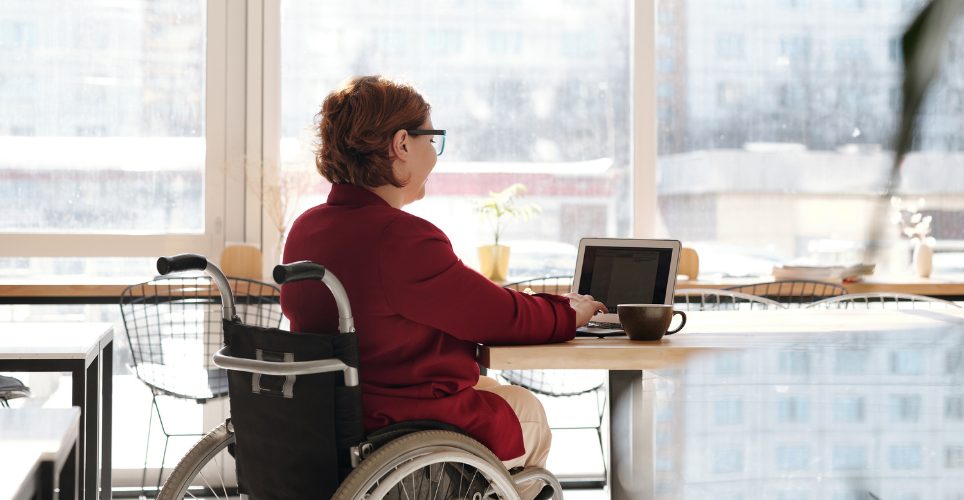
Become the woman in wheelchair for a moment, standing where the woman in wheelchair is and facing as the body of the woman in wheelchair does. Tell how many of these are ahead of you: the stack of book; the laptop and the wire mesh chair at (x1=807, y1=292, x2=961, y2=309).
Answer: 3

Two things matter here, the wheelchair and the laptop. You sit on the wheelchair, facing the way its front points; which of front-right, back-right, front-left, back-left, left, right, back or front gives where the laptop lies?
front

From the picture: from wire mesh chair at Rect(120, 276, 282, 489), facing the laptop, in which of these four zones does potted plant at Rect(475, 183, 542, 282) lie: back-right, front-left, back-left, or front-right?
front-left

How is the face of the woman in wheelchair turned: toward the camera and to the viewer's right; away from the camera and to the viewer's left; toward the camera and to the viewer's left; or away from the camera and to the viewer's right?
away from the camera and to the viewer's right

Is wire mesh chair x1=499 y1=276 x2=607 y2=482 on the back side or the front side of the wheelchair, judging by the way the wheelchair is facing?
on the front side

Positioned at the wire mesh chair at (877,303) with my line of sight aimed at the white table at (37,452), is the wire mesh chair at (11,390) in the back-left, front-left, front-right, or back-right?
front-right

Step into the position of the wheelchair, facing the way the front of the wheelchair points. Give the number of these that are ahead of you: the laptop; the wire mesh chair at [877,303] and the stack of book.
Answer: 3

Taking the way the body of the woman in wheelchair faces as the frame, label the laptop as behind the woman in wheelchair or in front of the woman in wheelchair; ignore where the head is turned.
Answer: in front

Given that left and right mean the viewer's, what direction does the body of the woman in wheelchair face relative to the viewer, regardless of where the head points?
facing away from the viewer and to the right of the viewer

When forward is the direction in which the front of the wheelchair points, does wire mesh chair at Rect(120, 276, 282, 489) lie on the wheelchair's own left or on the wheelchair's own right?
on the wheelchair's own left

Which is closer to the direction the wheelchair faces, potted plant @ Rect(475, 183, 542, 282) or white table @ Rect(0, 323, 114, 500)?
the potted plant

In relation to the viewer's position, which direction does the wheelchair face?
facing away from the viewer and to the right of the viewer

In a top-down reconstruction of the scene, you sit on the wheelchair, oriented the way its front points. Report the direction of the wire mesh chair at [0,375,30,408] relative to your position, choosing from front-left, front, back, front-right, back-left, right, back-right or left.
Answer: left

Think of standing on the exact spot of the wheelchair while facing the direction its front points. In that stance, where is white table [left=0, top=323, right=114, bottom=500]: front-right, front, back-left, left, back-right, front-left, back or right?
left

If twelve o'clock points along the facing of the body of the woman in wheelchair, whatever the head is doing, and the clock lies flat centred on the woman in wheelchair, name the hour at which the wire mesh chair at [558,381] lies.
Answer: The wire mesh chair is roughly at 11 o'clock from the woman in wheelchair.
